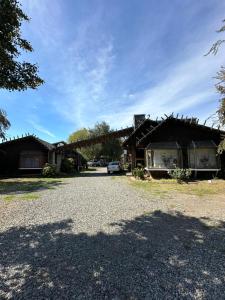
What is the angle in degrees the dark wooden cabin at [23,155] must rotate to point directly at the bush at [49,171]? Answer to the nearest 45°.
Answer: approximately 45° to its left

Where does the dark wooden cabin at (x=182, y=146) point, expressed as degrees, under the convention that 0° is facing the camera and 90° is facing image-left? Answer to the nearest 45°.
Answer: approximately 0°

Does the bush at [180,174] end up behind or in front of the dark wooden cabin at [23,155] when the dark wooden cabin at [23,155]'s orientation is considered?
in front

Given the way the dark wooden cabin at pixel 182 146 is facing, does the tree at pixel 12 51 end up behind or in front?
in front

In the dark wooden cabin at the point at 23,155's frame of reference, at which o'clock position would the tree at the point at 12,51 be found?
The tree is roughly at 12 o'clock from the dark wooden cabin.

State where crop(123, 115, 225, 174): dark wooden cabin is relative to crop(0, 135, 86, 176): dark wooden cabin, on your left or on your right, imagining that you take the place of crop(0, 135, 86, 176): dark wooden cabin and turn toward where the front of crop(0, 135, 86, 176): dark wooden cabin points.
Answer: on your left

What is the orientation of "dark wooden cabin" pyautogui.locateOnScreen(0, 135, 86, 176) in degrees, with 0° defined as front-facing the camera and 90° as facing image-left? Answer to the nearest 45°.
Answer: approximately 0°

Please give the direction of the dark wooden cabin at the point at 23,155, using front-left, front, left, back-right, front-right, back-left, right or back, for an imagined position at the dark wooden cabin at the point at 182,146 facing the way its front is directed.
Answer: right

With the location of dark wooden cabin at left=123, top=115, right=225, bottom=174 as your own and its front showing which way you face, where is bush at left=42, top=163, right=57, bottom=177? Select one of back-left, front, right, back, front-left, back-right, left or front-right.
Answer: right

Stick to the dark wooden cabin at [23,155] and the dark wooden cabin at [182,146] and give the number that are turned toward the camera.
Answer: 2
